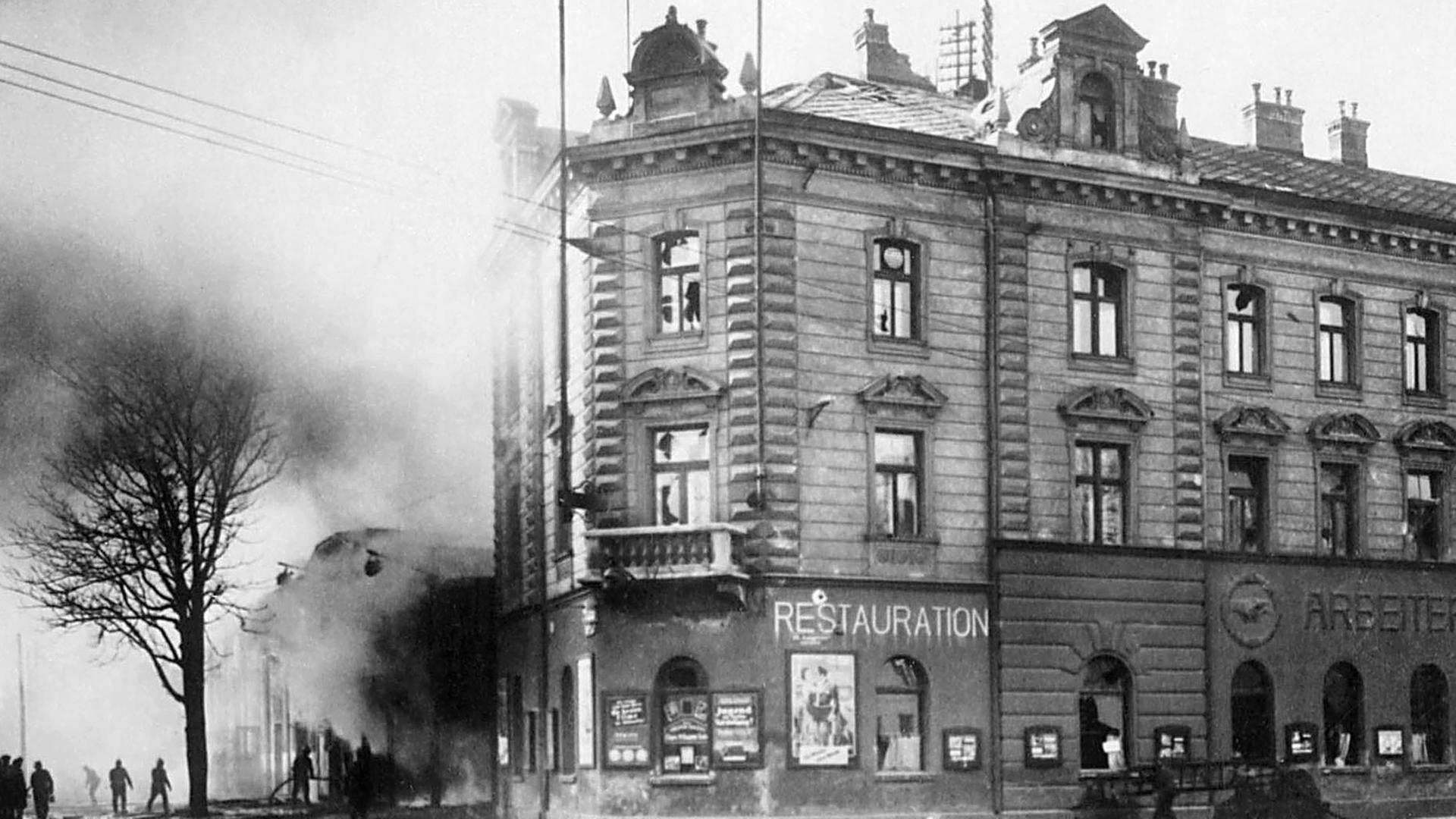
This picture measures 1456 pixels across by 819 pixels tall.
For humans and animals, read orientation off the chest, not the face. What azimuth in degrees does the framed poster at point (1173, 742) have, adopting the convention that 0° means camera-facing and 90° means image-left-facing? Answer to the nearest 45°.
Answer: approximately 0°
